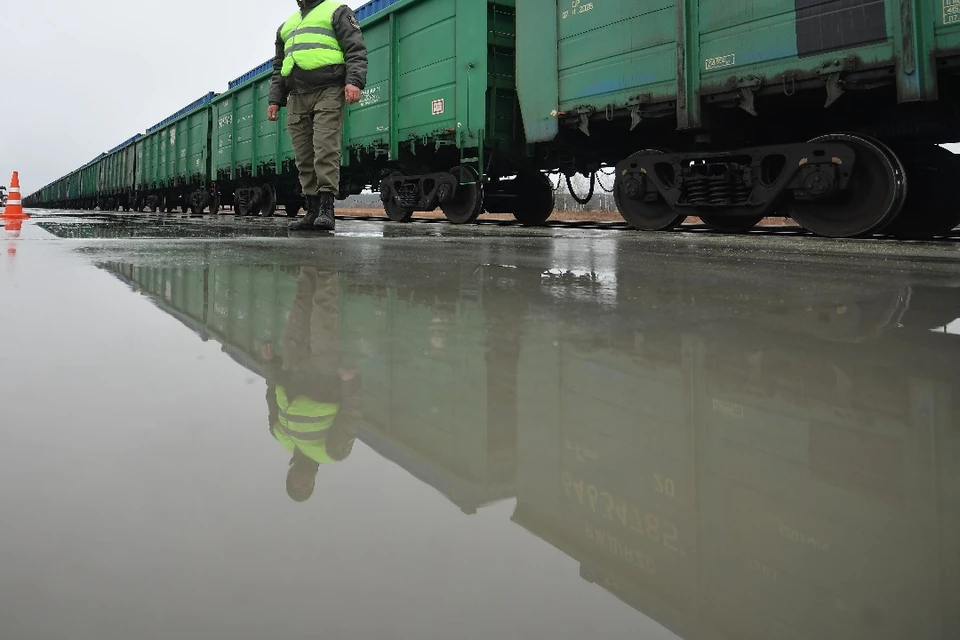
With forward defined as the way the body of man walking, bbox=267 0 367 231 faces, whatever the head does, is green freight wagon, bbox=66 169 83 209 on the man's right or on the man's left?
on the man's right

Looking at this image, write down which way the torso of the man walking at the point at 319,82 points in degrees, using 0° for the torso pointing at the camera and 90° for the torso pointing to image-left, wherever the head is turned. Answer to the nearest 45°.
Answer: approximately 45°

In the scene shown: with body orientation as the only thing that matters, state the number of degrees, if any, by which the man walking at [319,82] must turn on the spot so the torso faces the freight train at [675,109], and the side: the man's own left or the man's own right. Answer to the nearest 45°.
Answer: approximately 135° to the man's own left

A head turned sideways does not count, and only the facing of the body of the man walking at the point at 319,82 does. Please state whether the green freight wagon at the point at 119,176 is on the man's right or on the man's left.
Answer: on the man's right

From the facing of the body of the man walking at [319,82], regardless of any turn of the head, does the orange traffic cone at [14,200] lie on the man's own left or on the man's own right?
on the man's own right

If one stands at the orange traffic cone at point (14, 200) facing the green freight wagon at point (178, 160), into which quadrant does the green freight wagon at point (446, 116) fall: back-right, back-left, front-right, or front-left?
back-right

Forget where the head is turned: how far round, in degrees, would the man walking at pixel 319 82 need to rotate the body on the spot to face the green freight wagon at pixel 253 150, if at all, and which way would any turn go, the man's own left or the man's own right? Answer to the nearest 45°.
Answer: approximately 135° to the man's own right
